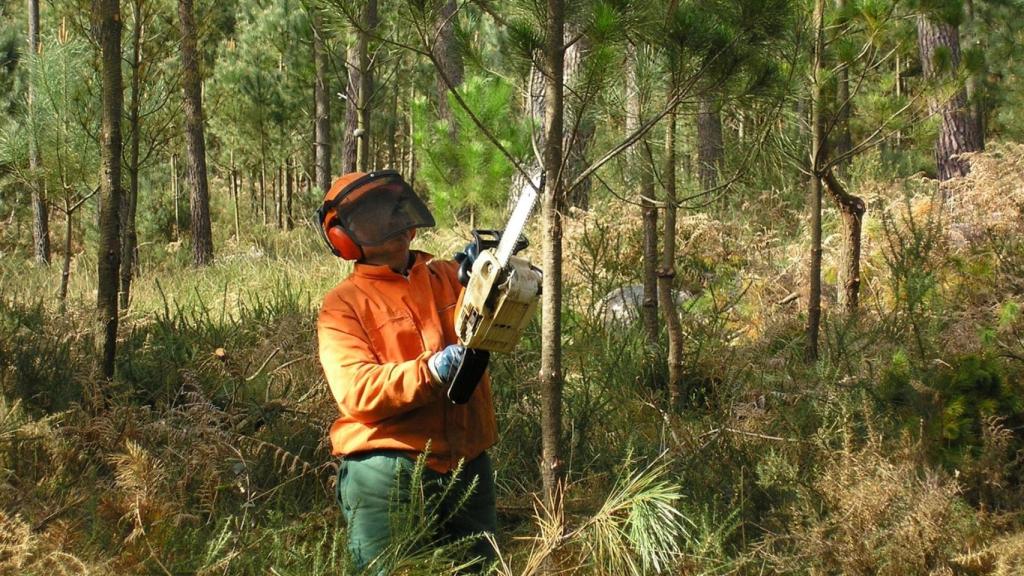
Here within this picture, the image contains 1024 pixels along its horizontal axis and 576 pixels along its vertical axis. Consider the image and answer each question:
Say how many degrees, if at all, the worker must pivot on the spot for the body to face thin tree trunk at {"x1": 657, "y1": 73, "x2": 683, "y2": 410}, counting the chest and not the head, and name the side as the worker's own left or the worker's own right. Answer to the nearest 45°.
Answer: approximately 90° to the worker's own left

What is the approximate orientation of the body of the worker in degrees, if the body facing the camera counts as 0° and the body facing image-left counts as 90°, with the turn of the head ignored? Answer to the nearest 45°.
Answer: approximately 315°

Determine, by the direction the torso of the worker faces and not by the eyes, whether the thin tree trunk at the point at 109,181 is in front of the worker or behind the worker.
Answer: behind

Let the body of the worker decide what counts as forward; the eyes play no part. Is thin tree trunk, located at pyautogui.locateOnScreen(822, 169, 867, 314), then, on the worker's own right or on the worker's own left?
on the worker's own left
